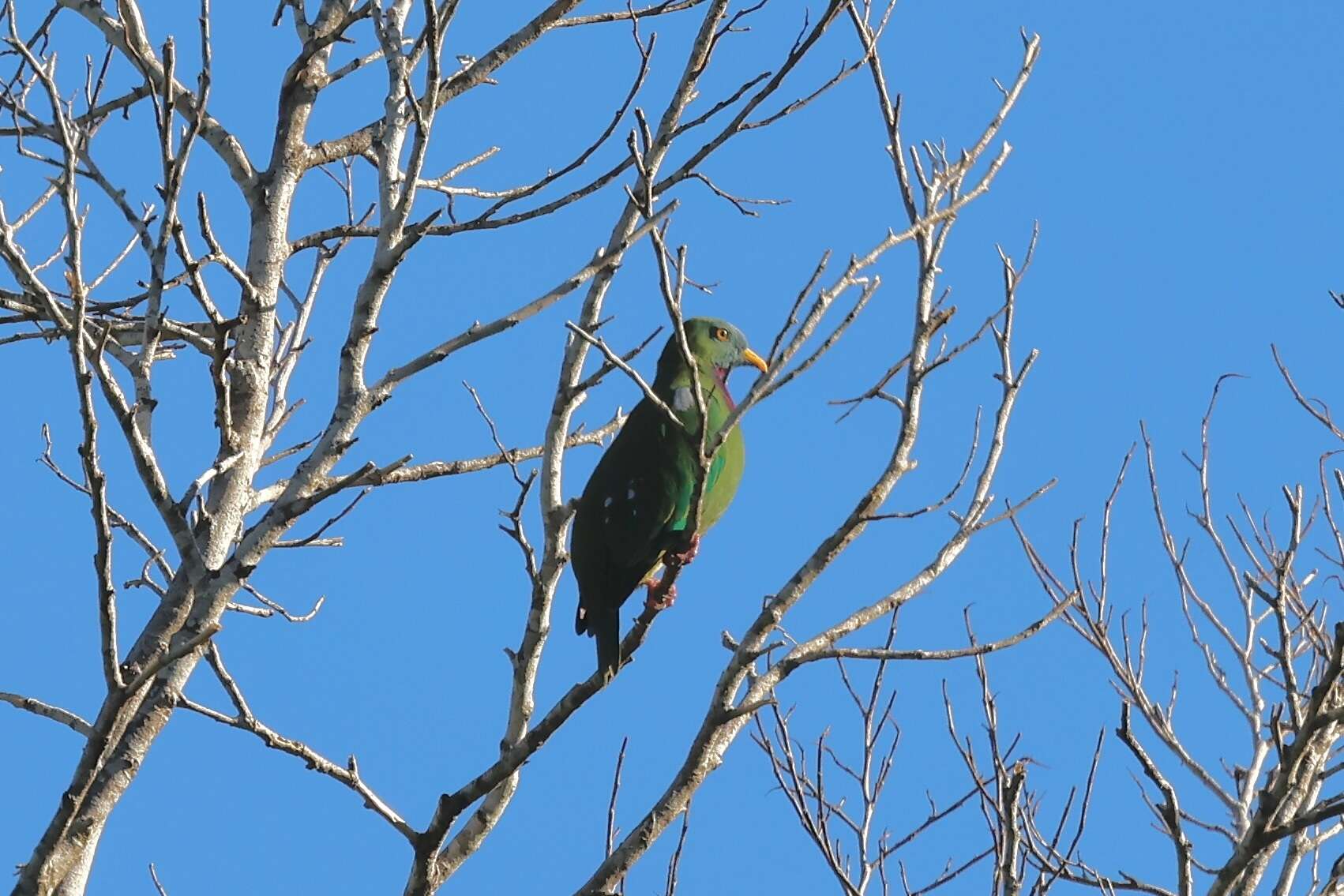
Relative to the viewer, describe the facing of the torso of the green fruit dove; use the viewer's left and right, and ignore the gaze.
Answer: facing to the right of the viewer
